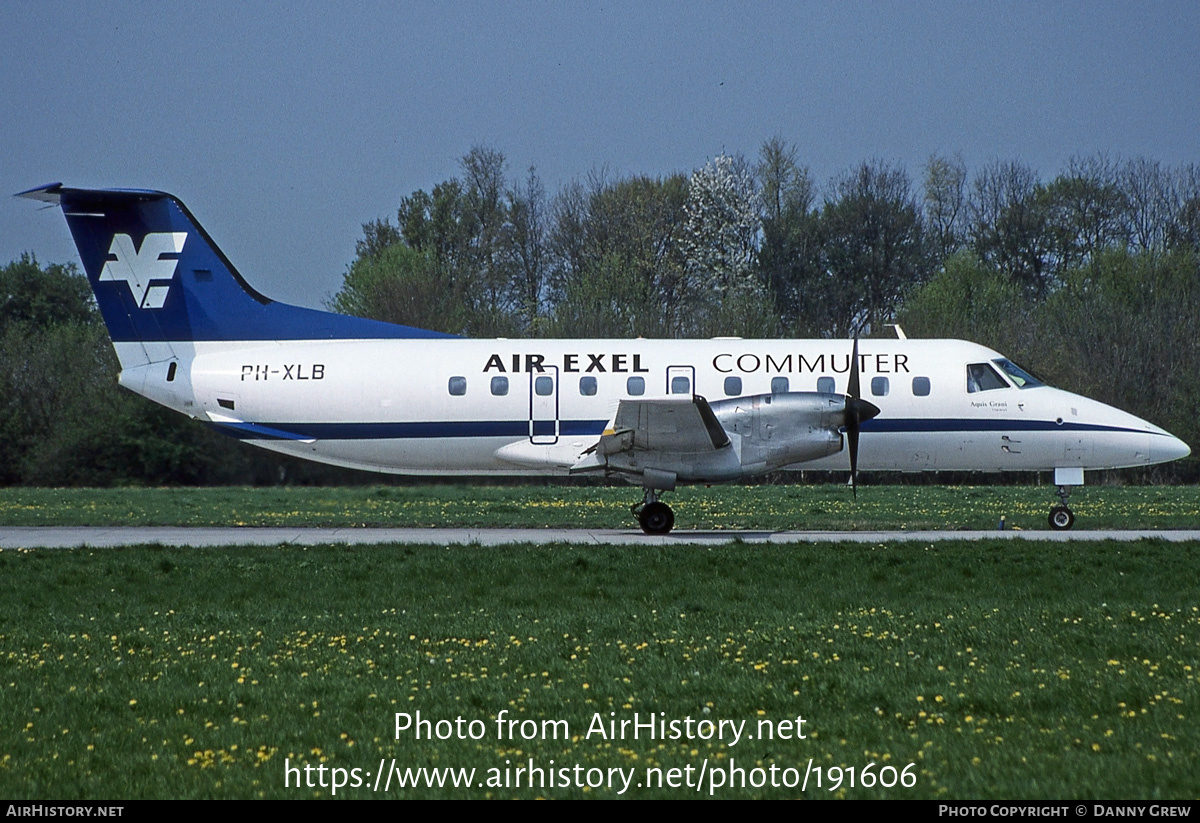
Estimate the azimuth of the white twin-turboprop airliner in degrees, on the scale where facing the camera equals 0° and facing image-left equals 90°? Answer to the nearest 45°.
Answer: approximately 270°
